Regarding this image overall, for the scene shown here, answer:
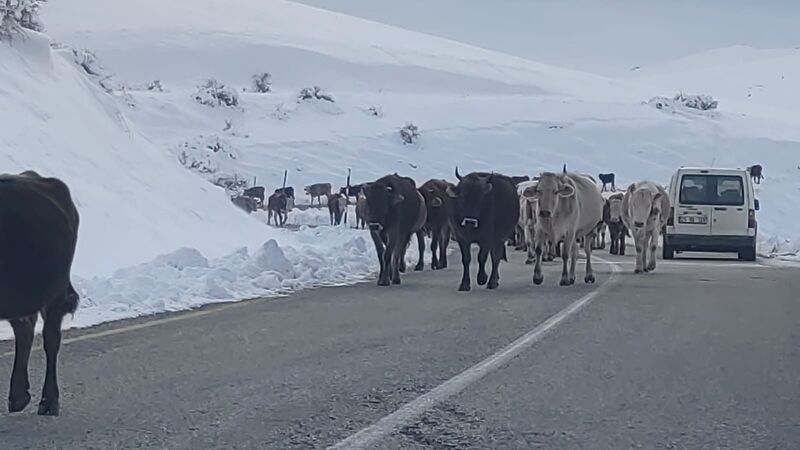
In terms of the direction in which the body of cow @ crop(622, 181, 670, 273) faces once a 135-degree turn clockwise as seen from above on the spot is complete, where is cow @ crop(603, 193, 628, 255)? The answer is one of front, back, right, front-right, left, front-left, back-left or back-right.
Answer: front-right

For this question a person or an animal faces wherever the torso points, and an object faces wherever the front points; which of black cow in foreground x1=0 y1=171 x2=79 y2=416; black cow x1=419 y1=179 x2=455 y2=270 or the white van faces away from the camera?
the white van

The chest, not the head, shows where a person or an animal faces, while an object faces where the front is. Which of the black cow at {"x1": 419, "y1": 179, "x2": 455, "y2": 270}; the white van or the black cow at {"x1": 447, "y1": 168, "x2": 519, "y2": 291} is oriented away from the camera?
the white van

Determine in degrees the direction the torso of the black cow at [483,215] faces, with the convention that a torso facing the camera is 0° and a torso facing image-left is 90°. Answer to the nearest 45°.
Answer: approximately 45°

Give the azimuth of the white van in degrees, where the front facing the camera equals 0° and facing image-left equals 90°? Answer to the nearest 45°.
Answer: approximately 180°

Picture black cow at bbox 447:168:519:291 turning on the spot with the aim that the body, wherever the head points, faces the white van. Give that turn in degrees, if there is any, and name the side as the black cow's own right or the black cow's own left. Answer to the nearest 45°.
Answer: approximately 180°

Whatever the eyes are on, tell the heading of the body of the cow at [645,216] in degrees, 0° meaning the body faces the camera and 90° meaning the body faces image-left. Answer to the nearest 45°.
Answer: approximately 0°

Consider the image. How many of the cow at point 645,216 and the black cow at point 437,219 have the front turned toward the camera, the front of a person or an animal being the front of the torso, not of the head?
2

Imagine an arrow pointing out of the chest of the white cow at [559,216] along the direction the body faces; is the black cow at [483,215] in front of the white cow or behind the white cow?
in front

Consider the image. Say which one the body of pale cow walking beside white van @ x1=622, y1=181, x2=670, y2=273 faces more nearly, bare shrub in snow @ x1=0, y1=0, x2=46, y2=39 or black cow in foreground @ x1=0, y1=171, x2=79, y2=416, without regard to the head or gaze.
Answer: the black cow in foreground

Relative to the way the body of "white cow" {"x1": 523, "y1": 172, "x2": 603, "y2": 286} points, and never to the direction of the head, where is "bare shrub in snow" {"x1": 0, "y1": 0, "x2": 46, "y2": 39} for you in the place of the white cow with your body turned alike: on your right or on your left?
on your right
